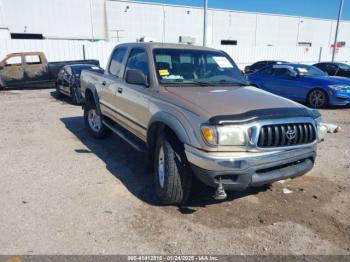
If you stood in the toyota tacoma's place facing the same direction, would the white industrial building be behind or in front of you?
behind

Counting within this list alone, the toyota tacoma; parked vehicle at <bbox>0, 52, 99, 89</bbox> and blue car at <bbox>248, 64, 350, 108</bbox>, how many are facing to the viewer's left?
1

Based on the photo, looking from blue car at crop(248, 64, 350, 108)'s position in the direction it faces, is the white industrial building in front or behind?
behind

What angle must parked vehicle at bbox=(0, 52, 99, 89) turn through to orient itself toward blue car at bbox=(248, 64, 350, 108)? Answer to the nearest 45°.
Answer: approximately 135° to its left

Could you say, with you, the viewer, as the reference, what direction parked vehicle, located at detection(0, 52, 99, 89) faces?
facing to the left of the viewer

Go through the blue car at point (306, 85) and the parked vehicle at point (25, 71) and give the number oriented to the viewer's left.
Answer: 1

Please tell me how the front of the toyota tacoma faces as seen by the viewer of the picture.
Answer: facing the viewer and to the right of the viewer

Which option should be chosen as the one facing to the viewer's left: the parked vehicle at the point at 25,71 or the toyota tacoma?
the parked vehicle

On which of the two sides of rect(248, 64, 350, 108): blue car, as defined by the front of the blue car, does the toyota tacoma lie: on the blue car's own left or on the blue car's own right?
on the blue car's own right

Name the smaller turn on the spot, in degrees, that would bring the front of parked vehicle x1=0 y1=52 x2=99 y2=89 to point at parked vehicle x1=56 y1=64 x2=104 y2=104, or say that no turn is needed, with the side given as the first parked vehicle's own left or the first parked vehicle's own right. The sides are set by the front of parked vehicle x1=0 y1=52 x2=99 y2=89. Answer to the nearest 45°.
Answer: approximately 90° to the first parked vehicle's own left

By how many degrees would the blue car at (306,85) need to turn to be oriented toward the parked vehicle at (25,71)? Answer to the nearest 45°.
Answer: approximately 135° to its right
